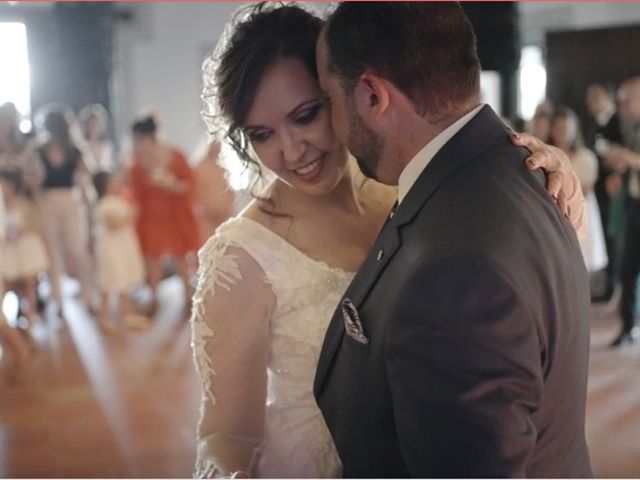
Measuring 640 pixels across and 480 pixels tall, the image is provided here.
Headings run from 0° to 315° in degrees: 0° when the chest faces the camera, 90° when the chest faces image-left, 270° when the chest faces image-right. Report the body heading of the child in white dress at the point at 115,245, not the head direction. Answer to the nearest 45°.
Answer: approximately 315°

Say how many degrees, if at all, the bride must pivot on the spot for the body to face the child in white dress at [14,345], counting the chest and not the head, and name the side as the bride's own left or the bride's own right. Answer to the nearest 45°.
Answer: approximately 180°

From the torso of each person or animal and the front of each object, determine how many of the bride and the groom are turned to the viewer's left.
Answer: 1

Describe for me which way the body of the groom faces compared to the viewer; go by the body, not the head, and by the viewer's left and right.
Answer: facing to the left of the viewer

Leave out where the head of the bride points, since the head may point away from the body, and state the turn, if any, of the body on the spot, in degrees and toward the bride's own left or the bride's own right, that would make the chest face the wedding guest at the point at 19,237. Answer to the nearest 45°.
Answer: approximately 180°

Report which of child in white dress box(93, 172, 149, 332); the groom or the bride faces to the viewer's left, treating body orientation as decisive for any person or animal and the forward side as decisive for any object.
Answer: the groom
